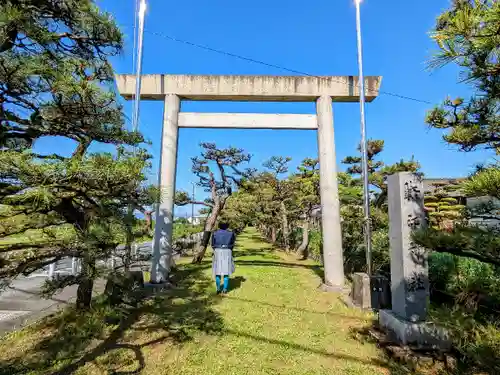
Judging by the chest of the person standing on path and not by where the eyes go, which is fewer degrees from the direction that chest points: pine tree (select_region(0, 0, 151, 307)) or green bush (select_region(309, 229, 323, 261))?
the green bush

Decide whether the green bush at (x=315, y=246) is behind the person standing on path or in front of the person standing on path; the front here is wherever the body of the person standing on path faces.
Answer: in front

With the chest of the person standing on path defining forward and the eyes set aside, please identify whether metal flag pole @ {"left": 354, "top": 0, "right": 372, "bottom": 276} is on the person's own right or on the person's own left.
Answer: on the person's own right

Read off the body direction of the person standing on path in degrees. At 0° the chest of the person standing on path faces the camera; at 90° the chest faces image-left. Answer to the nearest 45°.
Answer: approximately 180°

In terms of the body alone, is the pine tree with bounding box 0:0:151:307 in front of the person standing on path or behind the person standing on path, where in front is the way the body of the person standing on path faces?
behind
